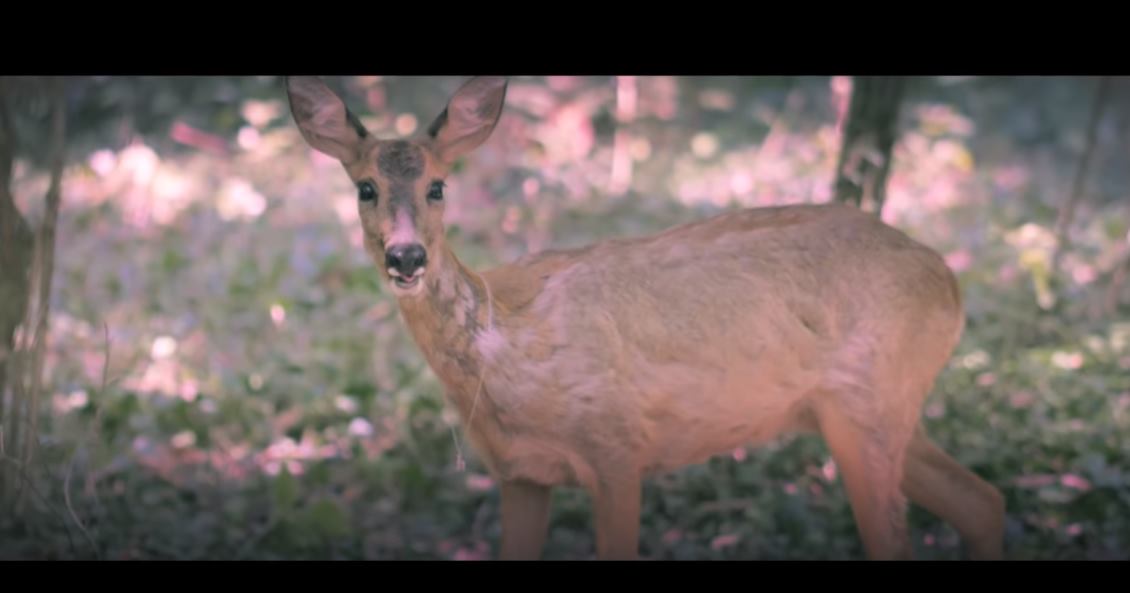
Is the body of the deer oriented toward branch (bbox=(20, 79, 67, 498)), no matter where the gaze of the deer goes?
yes

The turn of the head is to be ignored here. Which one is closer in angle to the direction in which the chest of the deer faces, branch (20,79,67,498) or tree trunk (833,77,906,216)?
the branch

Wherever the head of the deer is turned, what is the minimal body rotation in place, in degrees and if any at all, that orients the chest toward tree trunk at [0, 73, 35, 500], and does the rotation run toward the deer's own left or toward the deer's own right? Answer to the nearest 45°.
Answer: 0° — it already faces it

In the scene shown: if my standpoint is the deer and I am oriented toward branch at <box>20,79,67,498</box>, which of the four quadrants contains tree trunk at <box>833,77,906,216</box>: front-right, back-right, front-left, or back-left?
back-right

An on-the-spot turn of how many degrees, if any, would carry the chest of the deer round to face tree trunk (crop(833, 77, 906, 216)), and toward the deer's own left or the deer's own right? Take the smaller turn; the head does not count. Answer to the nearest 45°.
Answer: approximately 135° to the deer's own right

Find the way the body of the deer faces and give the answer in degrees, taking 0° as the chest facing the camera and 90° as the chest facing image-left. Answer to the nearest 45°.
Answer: approximately 90°
